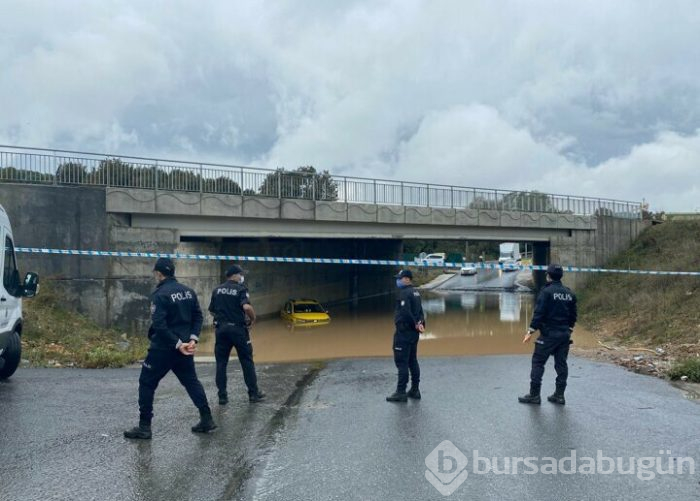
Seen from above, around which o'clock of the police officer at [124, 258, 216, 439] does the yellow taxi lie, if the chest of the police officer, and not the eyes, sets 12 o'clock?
The yellow taxi is roughly at 2 o'clock from the police officer.

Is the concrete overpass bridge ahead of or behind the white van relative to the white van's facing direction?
ahead

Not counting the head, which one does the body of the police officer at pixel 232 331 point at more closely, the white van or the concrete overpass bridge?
the concrete overpass bridge

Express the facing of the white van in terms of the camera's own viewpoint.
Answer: facing away from the viewer and to the right of the viewer

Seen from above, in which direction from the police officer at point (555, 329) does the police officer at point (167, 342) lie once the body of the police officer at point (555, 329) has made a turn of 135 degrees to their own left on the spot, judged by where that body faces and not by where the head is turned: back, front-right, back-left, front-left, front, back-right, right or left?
front-right

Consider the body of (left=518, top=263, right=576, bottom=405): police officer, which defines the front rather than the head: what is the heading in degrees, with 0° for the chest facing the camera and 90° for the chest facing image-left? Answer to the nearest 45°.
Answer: approximately 135°

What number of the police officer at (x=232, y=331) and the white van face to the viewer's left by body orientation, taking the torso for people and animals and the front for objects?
0

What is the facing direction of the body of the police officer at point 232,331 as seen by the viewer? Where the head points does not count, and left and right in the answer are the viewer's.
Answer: facing away from the viewer and to the right of the viewer

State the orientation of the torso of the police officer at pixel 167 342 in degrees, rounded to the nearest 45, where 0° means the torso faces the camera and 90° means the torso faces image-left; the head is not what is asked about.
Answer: approximately 135°

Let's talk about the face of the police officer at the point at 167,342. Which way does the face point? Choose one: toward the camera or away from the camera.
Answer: away from the camera
